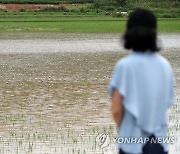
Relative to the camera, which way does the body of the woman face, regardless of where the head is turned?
away from the camera

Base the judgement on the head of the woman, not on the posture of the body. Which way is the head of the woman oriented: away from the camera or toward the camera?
away from the camera
